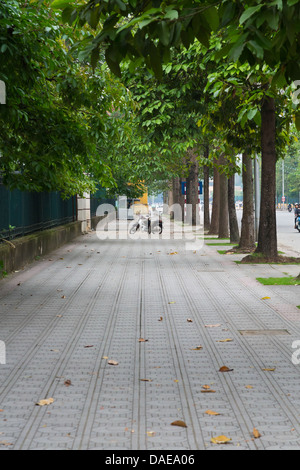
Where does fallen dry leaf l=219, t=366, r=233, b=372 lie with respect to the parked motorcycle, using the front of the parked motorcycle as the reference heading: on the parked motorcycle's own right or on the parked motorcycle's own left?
on the parked motorcycle's own left

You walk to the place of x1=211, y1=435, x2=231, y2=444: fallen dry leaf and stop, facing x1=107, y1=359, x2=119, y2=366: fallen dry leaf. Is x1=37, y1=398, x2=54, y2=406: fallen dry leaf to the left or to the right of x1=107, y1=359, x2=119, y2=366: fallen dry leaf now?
left
